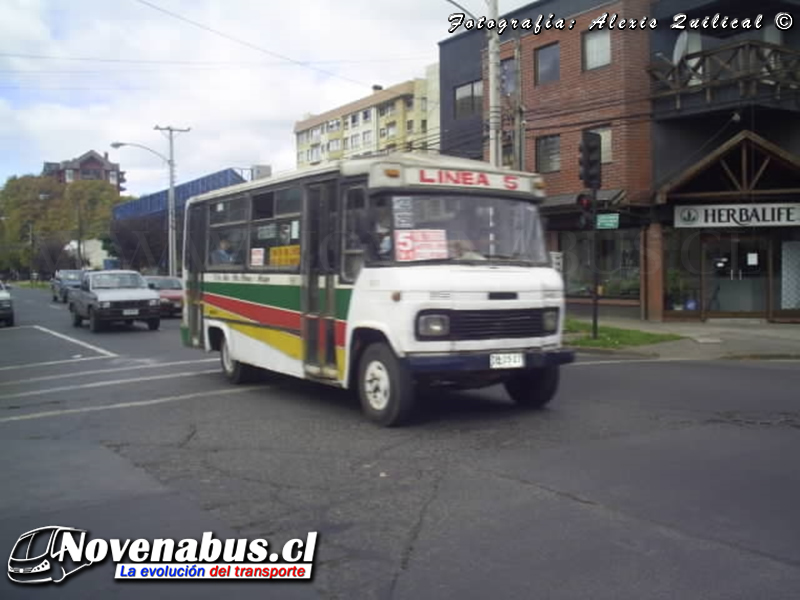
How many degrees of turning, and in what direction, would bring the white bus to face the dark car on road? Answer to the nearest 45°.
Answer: approximately 180°

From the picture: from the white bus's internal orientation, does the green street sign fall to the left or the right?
on its left

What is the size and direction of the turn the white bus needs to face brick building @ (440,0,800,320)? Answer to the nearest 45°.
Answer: approximately 90° to its left

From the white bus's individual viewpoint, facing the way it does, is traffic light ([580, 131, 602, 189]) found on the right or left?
on its left

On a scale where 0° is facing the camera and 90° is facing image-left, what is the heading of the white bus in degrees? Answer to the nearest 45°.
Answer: approximately 315°

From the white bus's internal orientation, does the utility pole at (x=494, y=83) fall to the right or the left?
on its left
